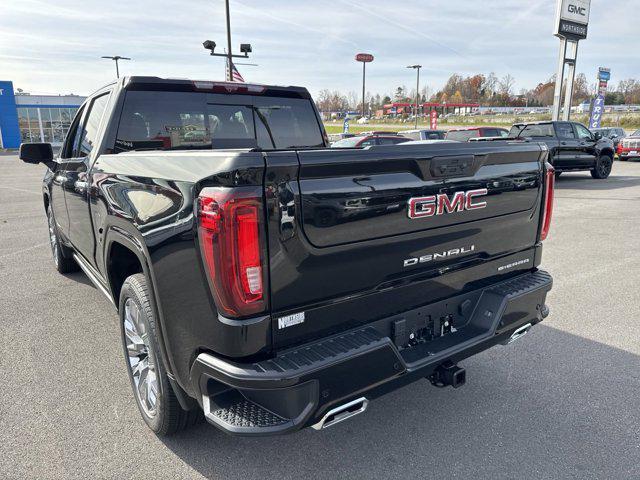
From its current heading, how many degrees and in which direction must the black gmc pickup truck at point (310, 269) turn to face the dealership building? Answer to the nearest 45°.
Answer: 0° — it already faces it

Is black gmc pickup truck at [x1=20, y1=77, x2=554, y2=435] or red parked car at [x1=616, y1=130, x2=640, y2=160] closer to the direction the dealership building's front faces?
the black gmc pickup truck

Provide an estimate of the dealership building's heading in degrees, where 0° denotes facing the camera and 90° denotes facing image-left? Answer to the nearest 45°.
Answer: approximately 0°

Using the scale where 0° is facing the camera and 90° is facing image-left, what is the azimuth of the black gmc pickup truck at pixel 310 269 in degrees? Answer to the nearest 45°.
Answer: approximately 135°

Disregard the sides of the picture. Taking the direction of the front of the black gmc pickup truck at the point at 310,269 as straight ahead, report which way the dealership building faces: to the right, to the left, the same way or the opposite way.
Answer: the opposite way

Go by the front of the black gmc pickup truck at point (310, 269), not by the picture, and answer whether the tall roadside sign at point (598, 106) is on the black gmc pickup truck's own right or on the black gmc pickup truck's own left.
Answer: on the black gmc pickup truck's own right

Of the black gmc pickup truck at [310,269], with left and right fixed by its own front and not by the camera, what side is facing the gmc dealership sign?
right

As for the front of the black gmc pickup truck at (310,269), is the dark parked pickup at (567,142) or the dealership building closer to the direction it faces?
the dealership building

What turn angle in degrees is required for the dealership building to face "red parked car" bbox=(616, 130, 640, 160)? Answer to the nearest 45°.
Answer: approximately 45° to its left
